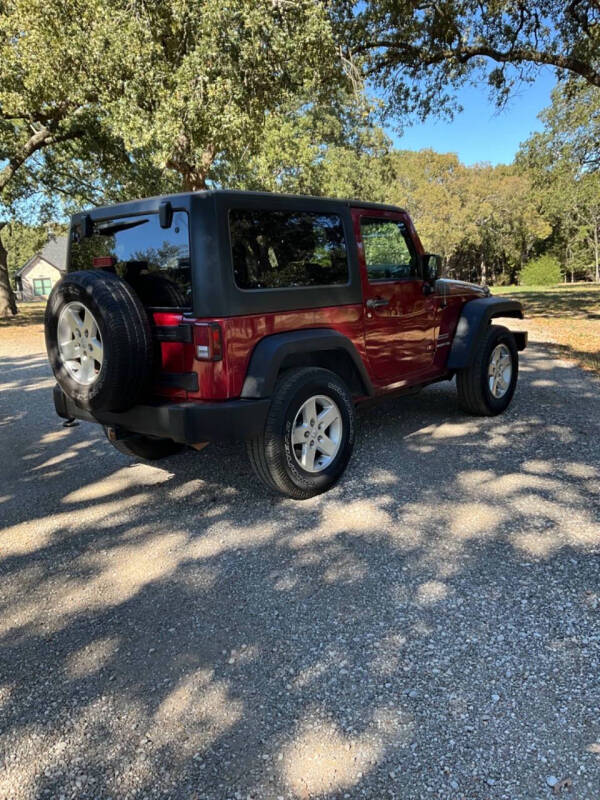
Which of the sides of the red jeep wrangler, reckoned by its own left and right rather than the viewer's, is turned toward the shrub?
front

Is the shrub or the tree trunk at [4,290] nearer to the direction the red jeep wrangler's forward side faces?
the shrub

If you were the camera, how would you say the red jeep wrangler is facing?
facing away from the viewer and to the right of the viewer

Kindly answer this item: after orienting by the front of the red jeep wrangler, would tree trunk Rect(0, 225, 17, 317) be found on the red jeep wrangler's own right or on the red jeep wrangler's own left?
on the red jeep wrangler's own left
